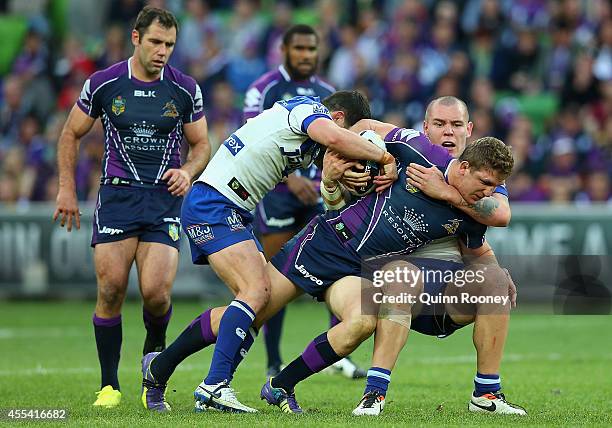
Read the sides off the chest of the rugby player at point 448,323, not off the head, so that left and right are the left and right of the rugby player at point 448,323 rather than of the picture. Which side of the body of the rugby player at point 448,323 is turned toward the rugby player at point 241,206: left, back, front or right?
right

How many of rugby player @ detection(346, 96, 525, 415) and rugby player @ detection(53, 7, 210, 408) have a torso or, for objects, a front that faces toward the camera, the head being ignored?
2

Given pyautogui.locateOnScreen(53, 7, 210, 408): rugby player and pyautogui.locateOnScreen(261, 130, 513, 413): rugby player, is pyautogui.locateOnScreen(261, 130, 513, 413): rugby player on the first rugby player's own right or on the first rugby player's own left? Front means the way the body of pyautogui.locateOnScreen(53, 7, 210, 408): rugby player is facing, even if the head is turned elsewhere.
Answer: on the first rugby player's own left

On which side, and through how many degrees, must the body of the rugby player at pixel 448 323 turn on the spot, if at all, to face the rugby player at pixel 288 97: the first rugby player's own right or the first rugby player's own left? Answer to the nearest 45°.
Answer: approximately 135° to the first rugby player's own right

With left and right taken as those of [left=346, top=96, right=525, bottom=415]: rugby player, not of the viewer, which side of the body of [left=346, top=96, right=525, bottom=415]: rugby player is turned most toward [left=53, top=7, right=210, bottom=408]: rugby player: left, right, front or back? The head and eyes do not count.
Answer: right

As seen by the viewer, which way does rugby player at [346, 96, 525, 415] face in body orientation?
toward the camera

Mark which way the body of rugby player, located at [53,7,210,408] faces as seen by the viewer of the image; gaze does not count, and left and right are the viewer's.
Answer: facing the viewer

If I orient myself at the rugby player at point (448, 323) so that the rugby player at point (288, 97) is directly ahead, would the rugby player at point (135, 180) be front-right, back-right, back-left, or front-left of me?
front-left
